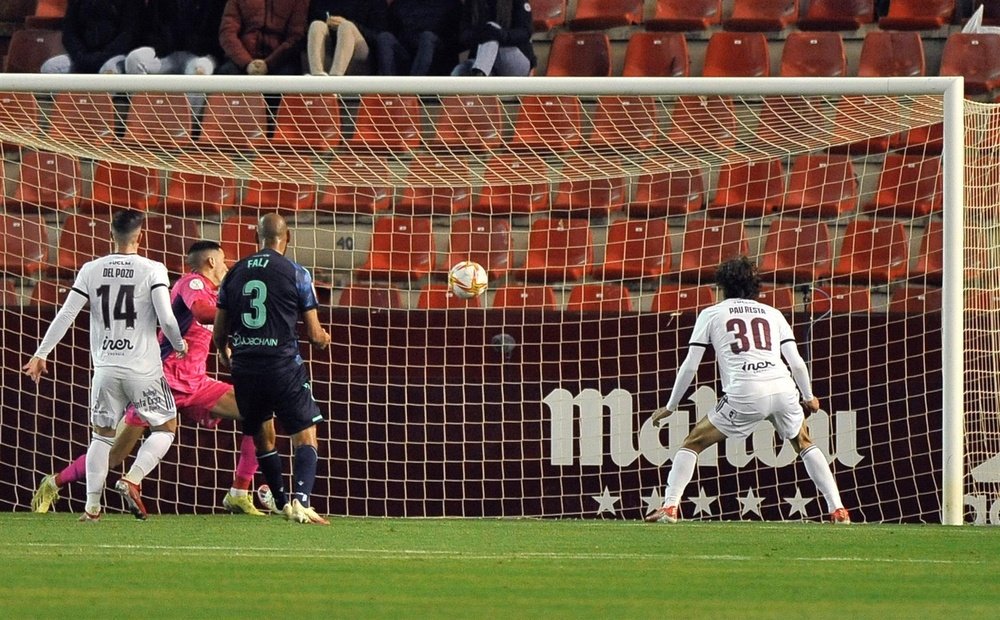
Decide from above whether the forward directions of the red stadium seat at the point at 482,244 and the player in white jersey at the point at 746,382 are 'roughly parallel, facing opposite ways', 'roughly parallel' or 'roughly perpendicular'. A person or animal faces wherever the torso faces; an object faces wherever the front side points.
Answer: roughly parallel, facing opposite ways

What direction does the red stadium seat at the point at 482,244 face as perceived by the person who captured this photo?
facing the viewer

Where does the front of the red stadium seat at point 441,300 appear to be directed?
toward the camera

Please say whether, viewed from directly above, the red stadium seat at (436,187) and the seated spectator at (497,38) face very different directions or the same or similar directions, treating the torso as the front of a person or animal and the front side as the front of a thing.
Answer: same or similar directions

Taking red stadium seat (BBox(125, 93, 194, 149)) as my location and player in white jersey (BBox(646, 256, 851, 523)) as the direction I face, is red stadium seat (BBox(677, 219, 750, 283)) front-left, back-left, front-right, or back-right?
front-left

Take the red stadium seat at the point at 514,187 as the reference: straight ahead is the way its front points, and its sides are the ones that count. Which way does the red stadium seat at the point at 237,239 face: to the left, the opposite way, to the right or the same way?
the same way

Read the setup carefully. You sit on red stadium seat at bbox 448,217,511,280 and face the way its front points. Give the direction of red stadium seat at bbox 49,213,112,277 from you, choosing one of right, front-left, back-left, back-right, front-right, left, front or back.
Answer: right

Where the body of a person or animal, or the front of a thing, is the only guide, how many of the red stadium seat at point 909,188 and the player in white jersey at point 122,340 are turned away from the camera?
1

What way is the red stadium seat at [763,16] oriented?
toward the camera

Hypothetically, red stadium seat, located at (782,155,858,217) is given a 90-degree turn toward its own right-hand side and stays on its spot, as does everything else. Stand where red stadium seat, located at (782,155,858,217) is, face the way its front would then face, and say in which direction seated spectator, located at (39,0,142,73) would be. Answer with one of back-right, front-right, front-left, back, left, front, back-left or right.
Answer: front

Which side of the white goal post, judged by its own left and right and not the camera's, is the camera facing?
front

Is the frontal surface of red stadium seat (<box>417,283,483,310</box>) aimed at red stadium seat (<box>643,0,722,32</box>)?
no

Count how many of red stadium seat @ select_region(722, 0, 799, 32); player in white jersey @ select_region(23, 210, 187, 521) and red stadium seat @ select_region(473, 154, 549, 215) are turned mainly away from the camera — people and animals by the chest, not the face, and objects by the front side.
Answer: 1

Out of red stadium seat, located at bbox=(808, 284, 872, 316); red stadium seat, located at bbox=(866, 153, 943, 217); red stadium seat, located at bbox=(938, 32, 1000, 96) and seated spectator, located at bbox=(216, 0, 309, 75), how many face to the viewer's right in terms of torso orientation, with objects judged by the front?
0

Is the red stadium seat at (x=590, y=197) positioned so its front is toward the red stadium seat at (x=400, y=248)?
no

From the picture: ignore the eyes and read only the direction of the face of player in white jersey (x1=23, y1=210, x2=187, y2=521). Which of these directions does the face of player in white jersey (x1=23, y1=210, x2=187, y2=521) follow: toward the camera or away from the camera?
away from the camera
